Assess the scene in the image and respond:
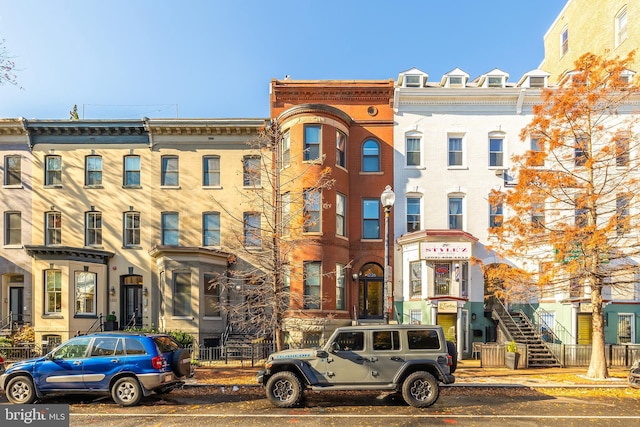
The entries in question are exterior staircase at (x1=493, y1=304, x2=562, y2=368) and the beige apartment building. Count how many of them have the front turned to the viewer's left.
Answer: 0

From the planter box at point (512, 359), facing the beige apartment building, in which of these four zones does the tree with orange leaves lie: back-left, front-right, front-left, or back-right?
back-left

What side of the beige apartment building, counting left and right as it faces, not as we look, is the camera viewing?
front

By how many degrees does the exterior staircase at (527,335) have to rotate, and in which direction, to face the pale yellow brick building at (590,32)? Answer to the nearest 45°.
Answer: approximately 180°

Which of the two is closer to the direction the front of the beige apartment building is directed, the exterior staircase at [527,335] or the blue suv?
the blue suv

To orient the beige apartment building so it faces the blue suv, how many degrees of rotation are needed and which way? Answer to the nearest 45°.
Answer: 0° — it already faces it

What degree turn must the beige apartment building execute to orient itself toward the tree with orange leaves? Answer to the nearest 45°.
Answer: approximately 45° to its left
